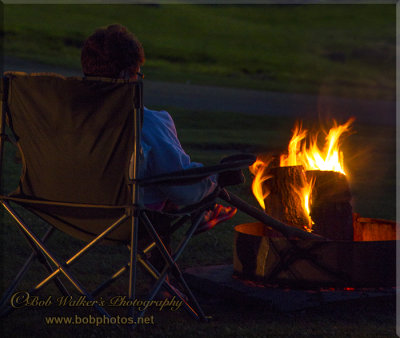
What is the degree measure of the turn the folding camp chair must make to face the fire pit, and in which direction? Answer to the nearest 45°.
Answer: approximately 45° to its right

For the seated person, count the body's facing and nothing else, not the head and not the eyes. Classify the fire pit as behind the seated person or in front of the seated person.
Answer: in front

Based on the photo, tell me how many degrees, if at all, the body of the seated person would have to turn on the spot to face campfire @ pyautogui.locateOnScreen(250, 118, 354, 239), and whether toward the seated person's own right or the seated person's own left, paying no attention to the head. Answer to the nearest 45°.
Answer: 0° — they already face it

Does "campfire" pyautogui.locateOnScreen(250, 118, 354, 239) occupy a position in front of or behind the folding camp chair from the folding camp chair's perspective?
in front

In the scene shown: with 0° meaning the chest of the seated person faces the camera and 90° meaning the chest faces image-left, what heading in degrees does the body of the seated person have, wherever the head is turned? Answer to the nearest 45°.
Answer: approximately 225°

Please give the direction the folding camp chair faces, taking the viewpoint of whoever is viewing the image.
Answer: facing away from the viewer and to the right of the viewer
